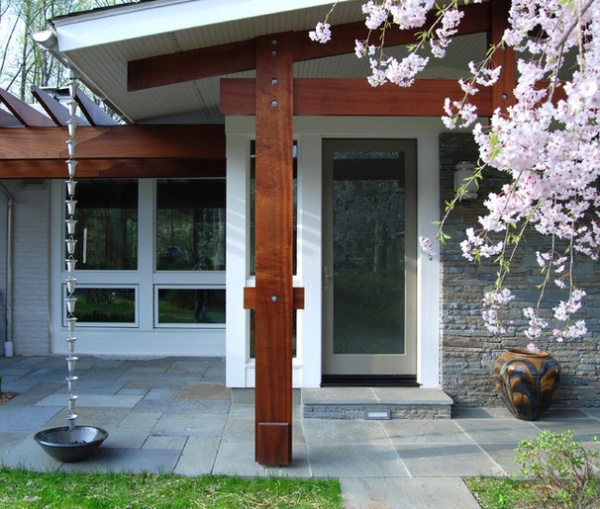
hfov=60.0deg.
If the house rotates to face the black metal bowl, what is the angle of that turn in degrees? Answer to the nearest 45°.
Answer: approximately 45° to its right

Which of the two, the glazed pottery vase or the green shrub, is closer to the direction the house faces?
the green shrub

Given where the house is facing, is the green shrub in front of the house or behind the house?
in front

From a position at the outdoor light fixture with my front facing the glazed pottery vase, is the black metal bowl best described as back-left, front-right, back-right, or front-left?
back-right

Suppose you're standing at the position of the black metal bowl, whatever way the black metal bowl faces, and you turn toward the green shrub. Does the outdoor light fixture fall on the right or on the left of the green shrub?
left

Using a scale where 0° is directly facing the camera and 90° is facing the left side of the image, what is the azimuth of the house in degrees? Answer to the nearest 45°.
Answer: approximately 0°
